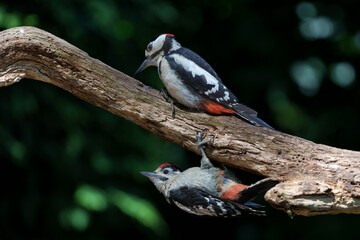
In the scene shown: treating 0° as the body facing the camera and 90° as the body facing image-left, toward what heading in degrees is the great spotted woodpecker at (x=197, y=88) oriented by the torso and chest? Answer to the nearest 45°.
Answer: approximately 90°
